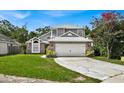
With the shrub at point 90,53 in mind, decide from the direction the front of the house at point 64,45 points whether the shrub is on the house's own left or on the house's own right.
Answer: on the house's own left

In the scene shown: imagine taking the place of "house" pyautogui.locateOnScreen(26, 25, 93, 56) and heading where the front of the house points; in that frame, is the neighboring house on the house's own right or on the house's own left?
on the house's own right

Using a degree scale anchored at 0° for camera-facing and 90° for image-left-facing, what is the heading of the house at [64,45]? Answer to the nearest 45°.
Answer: approximately 0°

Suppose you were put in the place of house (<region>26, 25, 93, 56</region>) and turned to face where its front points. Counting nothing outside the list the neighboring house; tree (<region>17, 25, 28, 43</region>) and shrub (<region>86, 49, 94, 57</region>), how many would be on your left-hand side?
1

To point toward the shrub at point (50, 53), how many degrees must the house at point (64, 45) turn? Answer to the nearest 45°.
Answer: approximately 45° to its right

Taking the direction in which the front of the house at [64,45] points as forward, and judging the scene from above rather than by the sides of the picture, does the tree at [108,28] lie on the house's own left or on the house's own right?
on the house's own left
